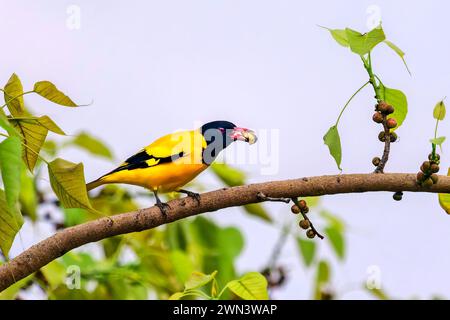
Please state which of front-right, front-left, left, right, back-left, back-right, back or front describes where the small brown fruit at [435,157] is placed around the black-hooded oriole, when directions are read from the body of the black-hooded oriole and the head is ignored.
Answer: front-right

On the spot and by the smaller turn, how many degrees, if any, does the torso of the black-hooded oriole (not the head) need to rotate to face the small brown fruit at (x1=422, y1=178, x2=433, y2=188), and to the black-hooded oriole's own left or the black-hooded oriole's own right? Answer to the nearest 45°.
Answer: approximately 45° to the black-hooded oriole's own right

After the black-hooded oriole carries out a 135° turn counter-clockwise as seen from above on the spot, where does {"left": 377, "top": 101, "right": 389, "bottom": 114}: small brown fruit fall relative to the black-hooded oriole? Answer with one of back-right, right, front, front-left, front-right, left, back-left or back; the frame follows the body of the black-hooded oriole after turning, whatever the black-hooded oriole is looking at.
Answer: back

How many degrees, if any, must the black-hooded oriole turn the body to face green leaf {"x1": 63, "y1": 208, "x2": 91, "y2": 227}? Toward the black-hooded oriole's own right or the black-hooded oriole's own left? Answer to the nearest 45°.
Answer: approximately 135° to the black-hooded oriole's own left

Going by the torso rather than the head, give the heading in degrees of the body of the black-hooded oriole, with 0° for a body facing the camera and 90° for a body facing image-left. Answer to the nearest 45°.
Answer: approximately 270°

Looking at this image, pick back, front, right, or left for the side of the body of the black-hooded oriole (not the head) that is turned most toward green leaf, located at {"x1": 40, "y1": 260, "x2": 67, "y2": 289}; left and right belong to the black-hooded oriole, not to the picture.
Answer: back

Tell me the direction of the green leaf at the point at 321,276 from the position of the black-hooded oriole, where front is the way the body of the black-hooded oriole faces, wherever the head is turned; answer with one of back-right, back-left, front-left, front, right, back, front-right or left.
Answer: front-left

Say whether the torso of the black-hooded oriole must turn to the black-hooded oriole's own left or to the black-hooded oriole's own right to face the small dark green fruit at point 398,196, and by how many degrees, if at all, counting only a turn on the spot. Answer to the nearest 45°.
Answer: approximately 45° to the black-hooded oriole's own right

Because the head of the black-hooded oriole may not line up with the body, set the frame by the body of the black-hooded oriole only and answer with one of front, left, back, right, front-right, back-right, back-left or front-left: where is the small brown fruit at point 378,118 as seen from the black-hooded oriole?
front-right
